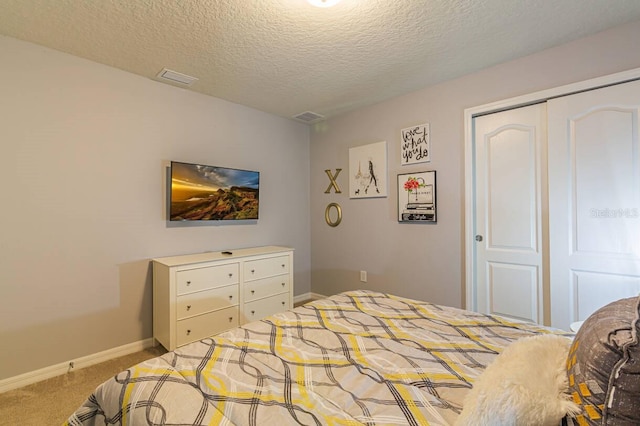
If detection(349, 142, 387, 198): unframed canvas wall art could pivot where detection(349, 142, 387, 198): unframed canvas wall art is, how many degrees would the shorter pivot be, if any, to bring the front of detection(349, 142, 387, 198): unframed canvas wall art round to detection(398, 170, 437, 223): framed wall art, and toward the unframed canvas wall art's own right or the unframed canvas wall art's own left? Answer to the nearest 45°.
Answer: approximately 90° to the unframed canvas wall art's own left

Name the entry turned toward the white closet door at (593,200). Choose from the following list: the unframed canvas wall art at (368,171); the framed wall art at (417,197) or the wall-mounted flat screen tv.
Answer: the wall-mounted flat screen tv

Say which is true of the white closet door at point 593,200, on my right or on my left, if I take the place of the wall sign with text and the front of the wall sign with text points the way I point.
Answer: on my left

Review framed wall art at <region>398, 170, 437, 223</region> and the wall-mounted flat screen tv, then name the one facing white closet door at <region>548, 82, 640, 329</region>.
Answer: the wall-mounted flat screen tv

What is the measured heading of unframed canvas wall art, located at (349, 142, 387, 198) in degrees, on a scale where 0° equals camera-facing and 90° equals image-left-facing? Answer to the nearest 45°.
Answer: approximately 45°

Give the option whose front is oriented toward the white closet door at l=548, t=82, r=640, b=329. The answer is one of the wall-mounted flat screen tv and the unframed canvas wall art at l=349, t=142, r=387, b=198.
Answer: the wall-mounted flat screen tv

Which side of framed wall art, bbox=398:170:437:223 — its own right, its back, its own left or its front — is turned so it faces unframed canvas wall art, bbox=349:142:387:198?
right

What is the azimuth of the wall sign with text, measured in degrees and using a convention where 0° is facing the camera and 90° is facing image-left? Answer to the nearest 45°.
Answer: approximately 45°

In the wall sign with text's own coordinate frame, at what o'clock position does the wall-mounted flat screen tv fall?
The wall-mounted flat screen tv is roughly at 1 o'clock from the wall sign with text.

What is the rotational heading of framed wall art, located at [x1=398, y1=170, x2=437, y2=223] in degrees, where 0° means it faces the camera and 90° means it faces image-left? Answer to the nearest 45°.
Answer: approximately 45°
